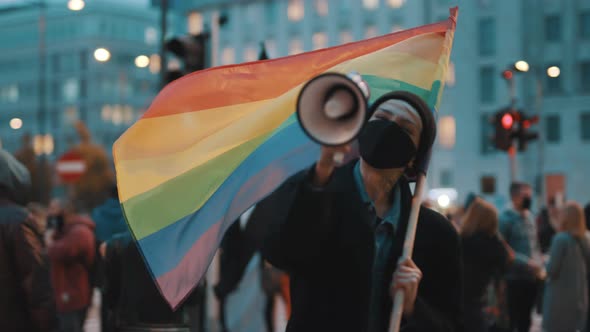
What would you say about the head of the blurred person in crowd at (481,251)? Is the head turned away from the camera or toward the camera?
away from the camera

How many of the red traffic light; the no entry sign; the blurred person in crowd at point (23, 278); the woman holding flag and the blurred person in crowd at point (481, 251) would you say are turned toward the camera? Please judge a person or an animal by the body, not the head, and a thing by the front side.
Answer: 3

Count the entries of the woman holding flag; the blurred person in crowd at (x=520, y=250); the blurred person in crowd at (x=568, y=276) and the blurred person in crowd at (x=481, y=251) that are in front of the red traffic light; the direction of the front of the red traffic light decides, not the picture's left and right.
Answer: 4

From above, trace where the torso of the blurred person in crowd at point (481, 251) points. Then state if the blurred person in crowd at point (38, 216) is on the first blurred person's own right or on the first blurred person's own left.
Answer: on the first blurred person's own left

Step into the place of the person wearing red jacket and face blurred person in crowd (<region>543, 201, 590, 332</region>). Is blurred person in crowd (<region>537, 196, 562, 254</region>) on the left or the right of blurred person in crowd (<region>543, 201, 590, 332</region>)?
left

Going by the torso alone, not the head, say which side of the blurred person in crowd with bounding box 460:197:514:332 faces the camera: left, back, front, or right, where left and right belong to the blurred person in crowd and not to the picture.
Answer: back

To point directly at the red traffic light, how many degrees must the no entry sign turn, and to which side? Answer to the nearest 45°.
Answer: approximately 45° to its left

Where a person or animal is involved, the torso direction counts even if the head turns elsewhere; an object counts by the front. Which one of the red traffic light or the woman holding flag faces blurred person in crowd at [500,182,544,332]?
the red traffic light
